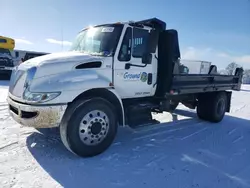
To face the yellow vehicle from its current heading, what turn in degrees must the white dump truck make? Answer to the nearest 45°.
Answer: approximately 90° to its right

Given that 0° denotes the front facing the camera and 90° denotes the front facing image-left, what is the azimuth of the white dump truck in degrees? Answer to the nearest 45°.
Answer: approximately 45°
